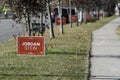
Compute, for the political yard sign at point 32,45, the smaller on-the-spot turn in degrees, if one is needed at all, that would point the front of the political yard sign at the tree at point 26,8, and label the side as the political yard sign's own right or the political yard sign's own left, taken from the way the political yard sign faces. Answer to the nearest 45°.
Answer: approximately 180°

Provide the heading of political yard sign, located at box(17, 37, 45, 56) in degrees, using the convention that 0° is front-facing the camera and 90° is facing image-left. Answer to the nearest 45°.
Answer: approximately 0°
